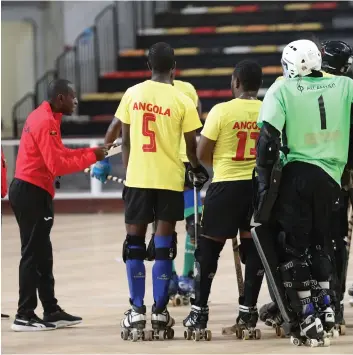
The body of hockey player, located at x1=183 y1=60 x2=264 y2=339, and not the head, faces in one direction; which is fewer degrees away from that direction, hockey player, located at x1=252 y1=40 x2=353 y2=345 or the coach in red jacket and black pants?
the coach in red jacket and black pants

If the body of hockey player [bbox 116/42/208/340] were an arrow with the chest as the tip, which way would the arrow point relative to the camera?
away from the camera

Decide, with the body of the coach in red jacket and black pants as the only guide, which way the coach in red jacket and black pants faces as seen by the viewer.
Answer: to the viewer's right

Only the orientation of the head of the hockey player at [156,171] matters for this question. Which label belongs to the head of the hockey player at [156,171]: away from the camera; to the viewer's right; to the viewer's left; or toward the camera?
away from the camera

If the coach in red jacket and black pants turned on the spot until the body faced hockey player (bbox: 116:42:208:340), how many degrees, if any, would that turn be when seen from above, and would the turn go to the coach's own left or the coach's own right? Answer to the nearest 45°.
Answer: approximately 45° to the coach's own right

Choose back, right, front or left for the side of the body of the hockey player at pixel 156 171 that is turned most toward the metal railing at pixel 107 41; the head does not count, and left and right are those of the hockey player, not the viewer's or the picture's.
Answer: front

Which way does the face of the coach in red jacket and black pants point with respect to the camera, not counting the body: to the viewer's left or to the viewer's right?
to the viewer's right

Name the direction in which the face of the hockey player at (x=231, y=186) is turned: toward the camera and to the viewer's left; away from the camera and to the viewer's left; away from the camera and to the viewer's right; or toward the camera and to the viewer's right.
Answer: away from the camera and to the viewer's left

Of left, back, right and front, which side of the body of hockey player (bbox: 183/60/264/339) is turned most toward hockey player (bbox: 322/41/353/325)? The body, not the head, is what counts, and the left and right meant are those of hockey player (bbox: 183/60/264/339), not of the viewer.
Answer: right

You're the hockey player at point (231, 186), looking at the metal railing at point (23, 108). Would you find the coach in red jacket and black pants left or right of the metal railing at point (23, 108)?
left

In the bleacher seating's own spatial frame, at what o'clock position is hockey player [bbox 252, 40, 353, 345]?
The hockey player is roughly at 12 o'clock from the bleacher seating.

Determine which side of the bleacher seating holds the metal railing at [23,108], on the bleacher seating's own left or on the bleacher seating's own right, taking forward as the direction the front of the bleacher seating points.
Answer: on the bleacher seating's own right

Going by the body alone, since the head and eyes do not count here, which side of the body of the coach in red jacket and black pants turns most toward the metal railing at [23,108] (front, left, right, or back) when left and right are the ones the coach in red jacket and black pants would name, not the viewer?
left

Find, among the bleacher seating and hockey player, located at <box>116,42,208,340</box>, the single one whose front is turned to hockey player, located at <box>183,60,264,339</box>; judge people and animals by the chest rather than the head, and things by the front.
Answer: the bleacher seating

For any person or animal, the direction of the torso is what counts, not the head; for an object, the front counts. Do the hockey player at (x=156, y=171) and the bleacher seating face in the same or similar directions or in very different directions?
very different directions

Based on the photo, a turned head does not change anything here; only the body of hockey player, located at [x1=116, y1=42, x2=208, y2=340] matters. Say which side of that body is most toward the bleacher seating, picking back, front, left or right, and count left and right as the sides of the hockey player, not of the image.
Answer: front
